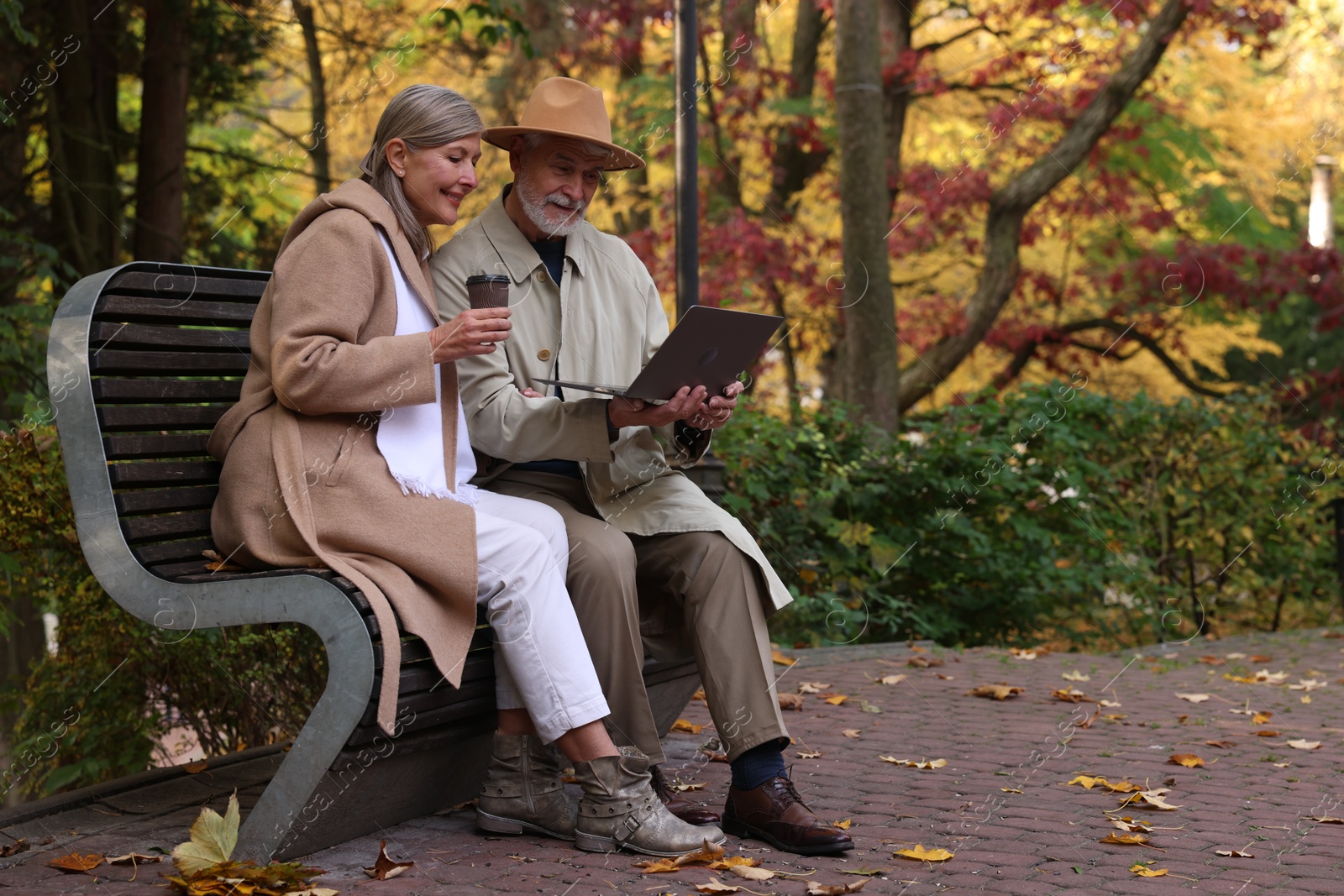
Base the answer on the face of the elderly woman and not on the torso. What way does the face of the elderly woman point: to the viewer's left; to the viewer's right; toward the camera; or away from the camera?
to the viewer's right

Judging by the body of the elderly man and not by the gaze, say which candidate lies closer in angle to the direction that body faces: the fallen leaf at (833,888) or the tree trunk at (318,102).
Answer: the fallen leaf

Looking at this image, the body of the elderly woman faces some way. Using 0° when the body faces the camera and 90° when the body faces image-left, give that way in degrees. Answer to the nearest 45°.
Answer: approximately 270°

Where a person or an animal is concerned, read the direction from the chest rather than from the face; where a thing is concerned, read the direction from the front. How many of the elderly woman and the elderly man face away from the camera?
0

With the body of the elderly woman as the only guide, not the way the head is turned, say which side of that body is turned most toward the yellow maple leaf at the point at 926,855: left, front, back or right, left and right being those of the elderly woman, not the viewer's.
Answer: front
